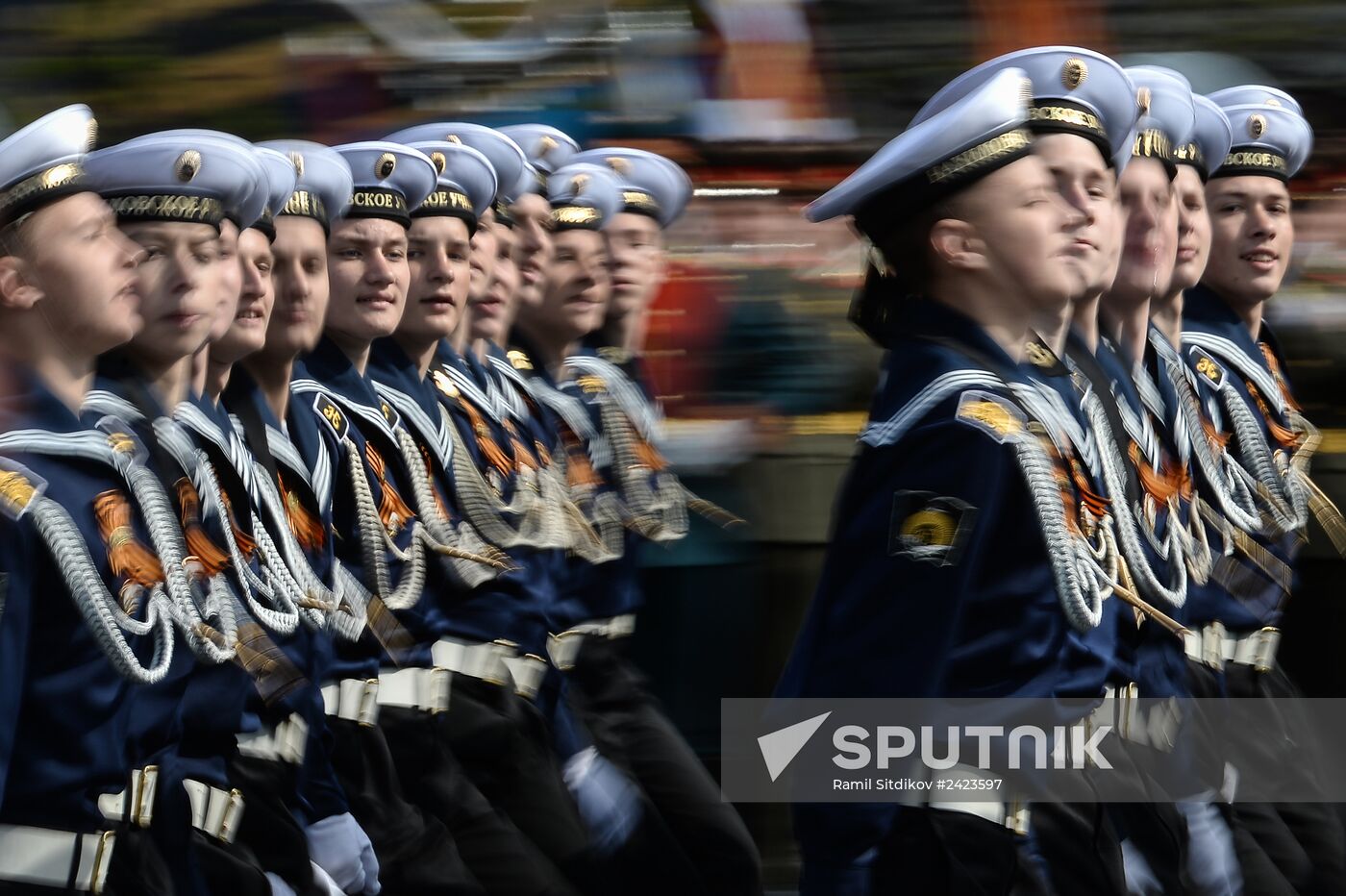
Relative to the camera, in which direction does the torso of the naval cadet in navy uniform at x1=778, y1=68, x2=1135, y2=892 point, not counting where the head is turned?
to the viewer's right

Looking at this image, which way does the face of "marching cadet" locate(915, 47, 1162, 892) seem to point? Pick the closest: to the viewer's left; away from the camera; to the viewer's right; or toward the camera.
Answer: to the viewer's right

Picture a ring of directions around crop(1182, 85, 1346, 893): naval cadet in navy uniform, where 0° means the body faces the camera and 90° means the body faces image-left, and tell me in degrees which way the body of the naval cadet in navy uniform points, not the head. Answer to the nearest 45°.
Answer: approximately 315°
